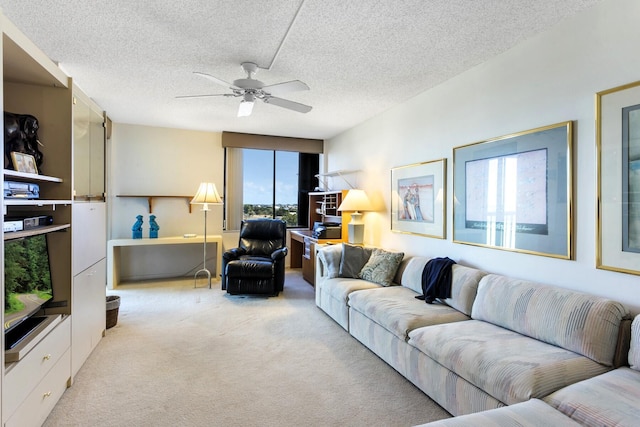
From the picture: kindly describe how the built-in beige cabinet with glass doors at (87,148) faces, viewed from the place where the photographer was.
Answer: facing the viewer and to the right of the viewer

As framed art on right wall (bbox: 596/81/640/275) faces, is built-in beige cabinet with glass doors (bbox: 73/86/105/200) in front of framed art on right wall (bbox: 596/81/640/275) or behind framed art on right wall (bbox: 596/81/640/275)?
in front

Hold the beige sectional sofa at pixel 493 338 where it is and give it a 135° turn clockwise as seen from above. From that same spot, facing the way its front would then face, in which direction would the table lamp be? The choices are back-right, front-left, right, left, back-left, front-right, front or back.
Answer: front-left

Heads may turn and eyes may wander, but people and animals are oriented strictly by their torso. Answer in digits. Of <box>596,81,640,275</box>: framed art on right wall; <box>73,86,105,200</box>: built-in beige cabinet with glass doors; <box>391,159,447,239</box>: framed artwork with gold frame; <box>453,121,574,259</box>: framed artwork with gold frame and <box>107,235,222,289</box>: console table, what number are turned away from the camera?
0

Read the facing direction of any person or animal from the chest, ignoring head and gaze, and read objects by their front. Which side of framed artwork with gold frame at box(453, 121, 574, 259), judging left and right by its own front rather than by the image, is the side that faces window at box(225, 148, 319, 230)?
right

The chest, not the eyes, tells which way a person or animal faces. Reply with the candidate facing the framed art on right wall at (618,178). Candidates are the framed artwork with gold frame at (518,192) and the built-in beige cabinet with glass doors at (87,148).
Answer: the built-in beige cabinet with glass doors

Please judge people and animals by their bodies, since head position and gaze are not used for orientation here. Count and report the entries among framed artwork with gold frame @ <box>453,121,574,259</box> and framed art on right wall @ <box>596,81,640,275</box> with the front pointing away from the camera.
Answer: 0

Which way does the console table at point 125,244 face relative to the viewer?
toward the camera

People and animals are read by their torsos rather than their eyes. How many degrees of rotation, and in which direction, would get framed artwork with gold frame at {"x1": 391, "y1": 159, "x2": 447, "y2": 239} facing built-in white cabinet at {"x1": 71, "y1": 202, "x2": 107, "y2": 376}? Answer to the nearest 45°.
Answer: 0° — it already faces it

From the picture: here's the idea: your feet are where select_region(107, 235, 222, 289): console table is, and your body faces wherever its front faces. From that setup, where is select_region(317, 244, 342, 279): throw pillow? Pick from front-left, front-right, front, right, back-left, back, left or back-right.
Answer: front-left

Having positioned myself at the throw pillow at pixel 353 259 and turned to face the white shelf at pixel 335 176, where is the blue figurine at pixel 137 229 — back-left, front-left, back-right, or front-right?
front-left

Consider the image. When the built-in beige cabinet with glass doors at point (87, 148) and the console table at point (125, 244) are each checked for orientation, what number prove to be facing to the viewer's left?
0

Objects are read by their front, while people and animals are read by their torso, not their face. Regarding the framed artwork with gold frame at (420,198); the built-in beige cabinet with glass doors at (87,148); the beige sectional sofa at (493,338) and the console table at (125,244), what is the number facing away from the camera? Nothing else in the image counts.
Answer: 0

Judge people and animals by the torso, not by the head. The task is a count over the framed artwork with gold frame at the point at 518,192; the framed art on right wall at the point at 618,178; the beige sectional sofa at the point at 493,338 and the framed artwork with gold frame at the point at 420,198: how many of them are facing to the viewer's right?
0

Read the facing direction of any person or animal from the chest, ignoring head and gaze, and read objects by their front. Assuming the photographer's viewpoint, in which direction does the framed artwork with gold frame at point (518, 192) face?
facing the viewer and to the left of the viewer
